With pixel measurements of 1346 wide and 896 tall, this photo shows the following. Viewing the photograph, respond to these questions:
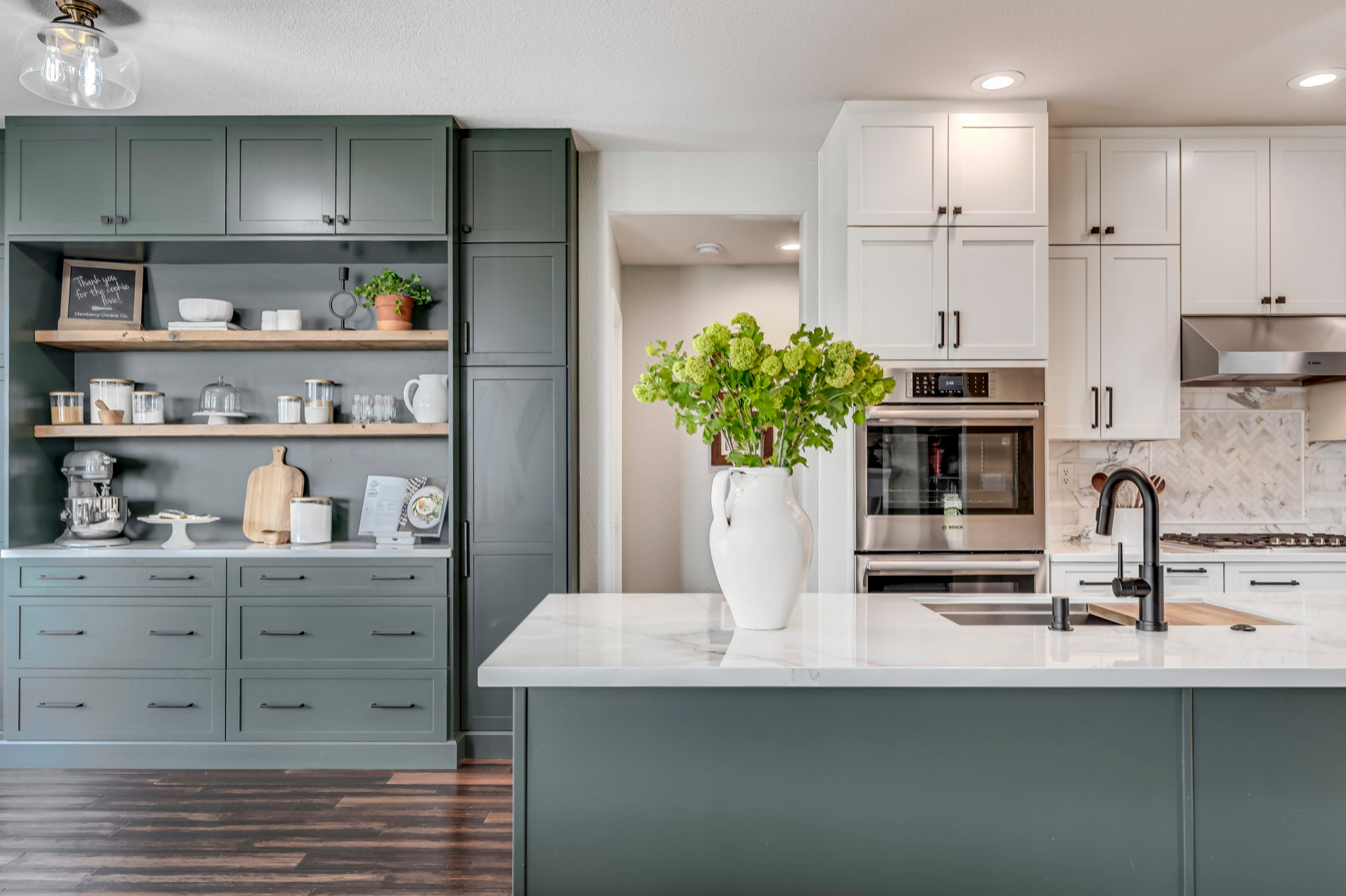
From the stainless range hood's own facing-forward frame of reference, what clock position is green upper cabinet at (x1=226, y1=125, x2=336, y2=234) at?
The green upper cabinet is roughly at 2 o'clock from the stainless range hood.

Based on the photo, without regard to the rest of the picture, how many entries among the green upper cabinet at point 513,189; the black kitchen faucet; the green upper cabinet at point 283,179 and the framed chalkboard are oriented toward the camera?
3

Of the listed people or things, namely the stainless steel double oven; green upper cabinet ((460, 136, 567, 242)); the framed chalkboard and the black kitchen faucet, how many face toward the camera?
3

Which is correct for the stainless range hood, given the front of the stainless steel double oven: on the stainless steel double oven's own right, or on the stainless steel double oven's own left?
on the stainless steel double oven's own left

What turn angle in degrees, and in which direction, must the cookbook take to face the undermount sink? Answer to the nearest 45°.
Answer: approximately 45° to its left

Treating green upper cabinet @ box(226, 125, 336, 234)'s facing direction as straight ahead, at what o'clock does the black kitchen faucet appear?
The black kitchen faucet is roughly at 11 o'clock from the green upper cabinet.

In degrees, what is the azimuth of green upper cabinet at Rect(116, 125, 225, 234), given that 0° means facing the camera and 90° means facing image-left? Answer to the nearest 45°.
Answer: approximately 0°

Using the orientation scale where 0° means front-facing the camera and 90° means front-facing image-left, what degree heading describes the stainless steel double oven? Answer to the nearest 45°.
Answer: approximately 0°

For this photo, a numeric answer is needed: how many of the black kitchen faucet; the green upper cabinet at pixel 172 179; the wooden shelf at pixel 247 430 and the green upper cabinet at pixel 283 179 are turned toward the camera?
3
